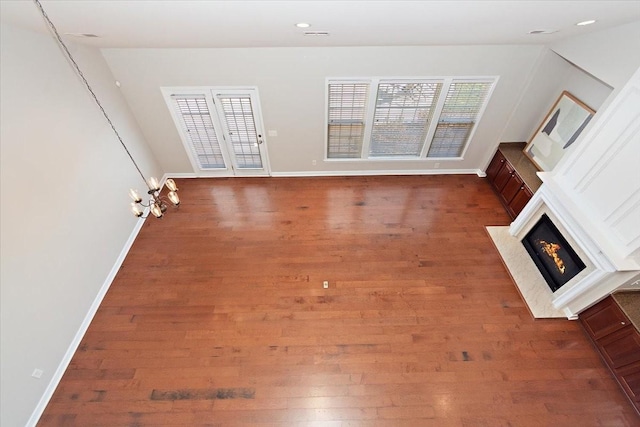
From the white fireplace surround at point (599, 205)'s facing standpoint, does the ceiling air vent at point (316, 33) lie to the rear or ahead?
ahead

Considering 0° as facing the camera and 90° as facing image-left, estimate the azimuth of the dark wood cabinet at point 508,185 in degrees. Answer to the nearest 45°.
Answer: approximately 45°

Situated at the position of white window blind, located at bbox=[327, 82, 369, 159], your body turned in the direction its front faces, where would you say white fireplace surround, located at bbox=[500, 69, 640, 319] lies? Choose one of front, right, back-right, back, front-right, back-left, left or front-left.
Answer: left

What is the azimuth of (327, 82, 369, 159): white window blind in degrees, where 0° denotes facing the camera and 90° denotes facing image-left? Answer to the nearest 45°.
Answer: approximately 0°

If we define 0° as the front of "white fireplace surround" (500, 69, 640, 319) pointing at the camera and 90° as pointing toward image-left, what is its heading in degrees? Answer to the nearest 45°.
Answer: approximately 45°

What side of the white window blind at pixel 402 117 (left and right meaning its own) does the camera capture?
front

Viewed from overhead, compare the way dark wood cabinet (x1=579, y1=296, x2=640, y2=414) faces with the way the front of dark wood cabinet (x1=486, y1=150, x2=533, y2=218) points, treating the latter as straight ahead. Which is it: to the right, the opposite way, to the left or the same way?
the same way

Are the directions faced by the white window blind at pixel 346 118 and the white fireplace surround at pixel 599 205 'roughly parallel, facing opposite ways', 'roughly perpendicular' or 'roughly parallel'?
roughly perpendicular

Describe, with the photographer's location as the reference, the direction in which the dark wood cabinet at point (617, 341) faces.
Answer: facing the viewer and to the left of the viewer
